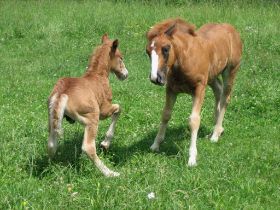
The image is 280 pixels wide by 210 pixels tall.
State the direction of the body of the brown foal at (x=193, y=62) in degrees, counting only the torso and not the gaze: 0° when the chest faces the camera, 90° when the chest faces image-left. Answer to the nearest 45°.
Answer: approximately 45°

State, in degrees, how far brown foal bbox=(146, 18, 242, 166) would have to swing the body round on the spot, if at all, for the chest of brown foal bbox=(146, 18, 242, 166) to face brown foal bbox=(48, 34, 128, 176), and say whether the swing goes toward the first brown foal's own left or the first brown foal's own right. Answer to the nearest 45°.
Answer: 0° — it already faces it

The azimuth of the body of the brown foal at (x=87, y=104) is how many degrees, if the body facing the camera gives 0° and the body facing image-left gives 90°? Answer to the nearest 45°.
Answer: approximately 225°

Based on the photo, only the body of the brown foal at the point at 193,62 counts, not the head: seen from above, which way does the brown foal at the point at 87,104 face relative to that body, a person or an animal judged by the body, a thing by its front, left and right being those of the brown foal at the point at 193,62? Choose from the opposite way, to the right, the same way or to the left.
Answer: the opposite way

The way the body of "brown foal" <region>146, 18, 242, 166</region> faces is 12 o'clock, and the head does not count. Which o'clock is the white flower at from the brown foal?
The white flower is roughly at 11 o'clock from the brown foal.

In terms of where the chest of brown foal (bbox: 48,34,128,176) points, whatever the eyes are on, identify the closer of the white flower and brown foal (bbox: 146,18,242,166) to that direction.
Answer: the brown foal
